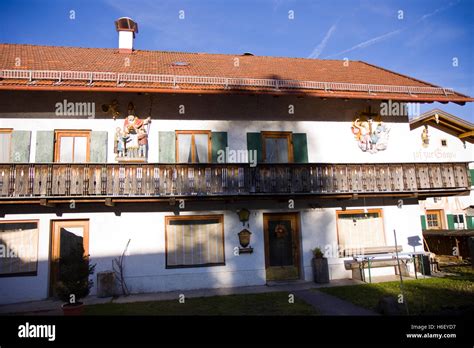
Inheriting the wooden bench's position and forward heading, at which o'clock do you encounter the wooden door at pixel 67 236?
The wooden door is roughly at 2 o'clock from the wooden bench.

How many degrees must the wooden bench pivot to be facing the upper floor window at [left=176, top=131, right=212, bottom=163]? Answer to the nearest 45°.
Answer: approximately 45° to its right

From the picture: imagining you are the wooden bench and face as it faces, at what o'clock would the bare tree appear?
The bare tree is roughly at 2 o'clock from the wooden bench.

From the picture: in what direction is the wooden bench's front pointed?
toward the camera

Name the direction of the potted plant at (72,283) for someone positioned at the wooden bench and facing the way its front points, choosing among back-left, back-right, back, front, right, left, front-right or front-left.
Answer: front-right

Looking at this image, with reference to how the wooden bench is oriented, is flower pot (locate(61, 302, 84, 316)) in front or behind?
in front

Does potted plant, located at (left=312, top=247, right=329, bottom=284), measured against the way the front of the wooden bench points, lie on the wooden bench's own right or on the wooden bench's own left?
on the wooden bench's own right

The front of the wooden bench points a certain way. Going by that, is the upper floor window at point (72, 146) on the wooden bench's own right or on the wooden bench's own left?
on the wooden bench's own right
